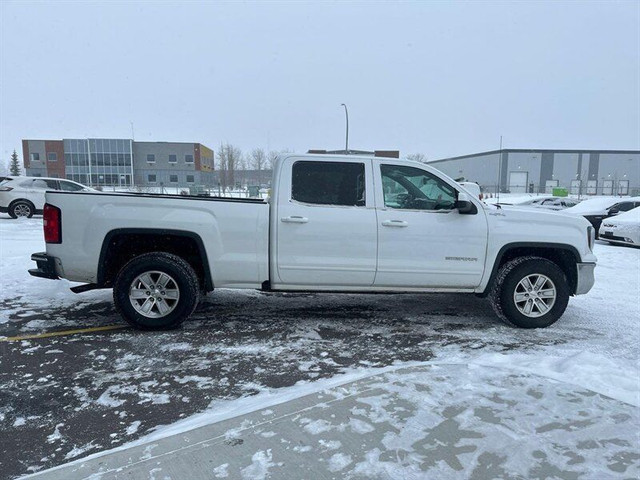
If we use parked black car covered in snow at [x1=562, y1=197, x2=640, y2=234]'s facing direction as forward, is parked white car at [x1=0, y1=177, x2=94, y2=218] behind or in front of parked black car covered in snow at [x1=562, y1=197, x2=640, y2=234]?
in front

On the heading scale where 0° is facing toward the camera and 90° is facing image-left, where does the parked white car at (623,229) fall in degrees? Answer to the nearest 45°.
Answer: approximately 45°

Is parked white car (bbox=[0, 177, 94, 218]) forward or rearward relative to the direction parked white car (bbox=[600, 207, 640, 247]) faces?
forward

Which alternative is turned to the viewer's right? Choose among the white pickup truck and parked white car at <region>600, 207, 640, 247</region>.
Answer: the white pickup truck

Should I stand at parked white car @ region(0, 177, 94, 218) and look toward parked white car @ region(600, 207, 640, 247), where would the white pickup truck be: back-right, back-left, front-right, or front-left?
front-right

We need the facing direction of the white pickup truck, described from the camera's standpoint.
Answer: facing to the right of the viewer

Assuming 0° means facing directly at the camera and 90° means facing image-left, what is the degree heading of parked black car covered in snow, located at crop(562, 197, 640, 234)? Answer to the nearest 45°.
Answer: approximately 45°
